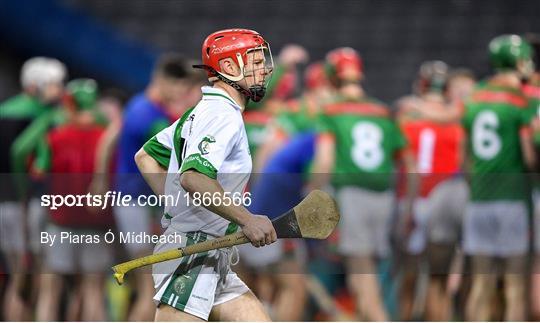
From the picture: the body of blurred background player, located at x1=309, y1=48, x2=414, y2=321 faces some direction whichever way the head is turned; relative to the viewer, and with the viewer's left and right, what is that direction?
facing away from the viewer

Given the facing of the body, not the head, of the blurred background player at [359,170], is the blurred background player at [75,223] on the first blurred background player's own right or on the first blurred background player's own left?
on the first blurred background player's own left

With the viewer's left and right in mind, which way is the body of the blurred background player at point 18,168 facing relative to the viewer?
facing to the right of the viewer

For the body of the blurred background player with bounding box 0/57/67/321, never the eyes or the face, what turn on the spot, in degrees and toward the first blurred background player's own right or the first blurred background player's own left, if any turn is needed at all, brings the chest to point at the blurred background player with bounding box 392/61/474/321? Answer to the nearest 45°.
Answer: approximately 45° to the first blurred background player's own right
